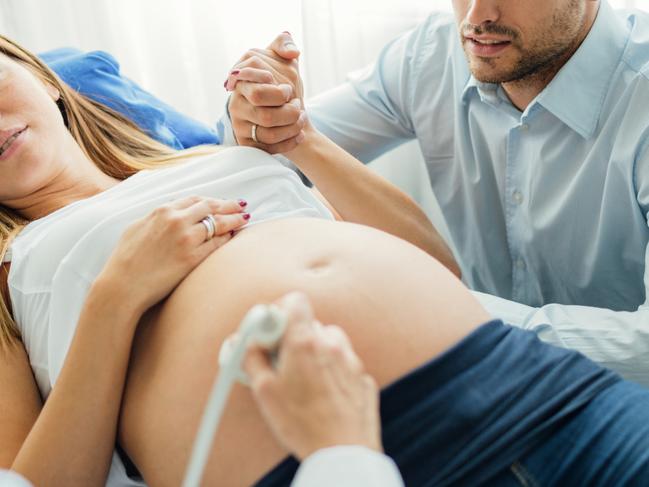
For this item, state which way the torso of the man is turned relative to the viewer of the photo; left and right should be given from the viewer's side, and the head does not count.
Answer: facing the viewer and to the left of the viewer

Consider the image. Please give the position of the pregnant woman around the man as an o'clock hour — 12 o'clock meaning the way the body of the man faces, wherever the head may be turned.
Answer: The pregnant woman is roughly at 12 o'clock from the man.

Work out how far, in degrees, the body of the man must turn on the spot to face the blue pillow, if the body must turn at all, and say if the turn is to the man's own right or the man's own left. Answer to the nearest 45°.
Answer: approximately 45° to the man's own right

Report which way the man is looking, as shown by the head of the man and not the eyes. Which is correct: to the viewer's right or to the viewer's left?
to the viewer's left
